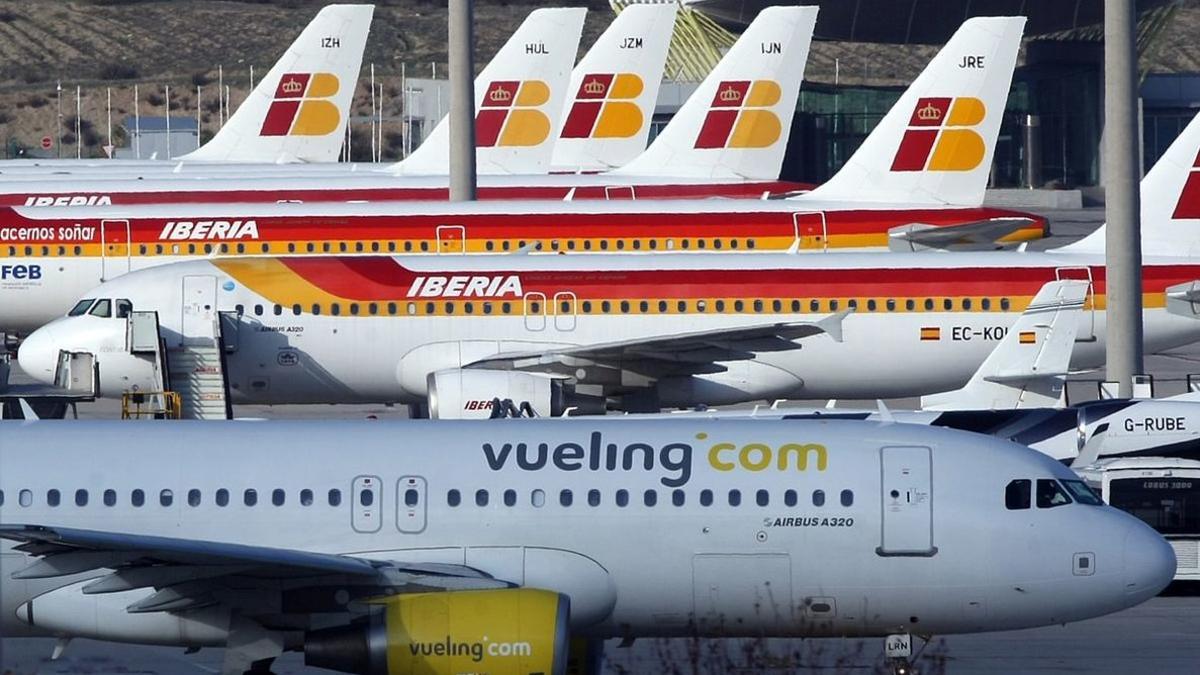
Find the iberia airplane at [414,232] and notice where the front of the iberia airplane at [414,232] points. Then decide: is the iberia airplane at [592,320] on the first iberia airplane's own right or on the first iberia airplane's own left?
on the first iberia airplane's own left

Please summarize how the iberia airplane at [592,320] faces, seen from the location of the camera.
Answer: facing to the left of the viewer

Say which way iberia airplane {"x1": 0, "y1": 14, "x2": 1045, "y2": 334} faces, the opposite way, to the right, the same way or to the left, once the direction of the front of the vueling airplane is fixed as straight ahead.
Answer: the opposite way

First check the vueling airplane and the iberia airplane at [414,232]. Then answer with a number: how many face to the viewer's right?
1

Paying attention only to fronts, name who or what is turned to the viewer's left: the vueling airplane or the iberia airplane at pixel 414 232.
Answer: the iberia airplane

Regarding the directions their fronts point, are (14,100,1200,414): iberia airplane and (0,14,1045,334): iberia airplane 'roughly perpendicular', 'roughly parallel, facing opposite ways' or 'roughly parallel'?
roughly parallel

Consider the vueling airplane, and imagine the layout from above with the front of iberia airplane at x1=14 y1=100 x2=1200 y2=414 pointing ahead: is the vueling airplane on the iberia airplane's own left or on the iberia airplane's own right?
on the iberia airplane's own left

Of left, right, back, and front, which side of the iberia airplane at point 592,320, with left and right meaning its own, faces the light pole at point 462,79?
right

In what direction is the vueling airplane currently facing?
to the viewer's right

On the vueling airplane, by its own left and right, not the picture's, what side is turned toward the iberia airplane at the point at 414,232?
left

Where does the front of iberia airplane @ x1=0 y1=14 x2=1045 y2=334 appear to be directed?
to the viewer's left

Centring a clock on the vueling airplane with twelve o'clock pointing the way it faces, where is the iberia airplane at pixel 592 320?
The iberia airplane is roughly at 9 o'clock from the vueling airplane.

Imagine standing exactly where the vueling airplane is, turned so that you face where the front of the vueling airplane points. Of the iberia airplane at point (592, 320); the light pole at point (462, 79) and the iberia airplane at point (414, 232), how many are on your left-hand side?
3

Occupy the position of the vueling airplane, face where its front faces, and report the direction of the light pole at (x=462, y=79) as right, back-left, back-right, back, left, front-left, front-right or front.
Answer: left

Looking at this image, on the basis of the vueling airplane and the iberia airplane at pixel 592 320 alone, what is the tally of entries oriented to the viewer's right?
1
